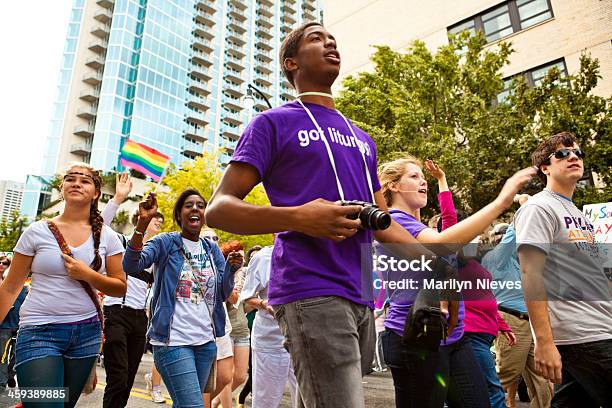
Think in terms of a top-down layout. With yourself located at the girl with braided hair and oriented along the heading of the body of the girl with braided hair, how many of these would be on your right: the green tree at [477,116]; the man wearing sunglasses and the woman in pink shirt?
0

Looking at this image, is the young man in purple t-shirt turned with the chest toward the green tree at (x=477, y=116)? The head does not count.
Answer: no

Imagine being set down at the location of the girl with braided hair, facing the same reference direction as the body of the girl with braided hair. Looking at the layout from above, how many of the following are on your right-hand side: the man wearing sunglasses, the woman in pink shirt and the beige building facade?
0

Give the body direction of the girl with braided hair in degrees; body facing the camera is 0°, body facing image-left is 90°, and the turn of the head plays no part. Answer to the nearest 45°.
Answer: approximately 0°

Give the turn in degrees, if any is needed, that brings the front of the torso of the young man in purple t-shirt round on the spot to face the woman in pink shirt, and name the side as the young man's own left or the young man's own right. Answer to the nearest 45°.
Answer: approximately 90° to the young man's own left

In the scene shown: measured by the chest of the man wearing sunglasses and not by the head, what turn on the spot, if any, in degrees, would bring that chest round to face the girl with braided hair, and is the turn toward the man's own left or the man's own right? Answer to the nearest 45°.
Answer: approximately 90° to the man's own right

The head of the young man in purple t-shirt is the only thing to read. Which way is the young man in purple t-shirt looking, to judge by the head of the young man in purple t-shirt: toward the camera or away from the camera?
toward the camera

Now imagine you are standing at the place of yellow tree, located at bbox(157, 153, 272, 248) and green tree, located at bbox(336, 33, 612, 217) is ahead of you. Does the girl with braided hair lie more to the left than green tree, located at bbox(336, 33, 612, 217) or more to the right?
right

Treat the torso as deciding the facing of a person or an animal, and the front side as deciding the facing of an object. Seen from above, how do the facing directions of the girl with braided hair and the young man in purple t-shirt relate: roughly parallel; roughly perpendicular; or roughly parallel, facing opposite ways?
roughly parallel

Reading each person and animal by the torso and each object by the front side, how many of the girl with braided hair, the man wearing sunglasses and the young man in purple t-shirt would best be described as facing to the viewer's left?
0

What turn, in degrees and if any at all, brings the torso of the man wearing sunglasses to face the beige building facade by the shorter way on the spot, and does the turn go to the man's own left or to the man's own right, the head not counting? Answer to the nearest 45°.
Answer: approximately 135° to the man's own left

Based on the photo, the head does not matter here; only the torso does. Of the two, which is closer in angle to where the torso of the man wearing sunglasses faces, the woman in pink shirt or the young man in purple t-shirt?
the young man in purple t-shirt

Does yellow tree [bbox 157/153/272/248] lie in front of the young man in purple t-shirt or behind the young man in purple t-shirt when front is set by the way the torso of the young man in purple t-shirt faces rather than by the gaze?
behind

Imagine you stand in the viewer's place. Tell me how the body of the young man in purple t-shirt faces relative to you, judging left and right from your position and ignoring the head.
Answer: facing the viewer and to the right of the viewer

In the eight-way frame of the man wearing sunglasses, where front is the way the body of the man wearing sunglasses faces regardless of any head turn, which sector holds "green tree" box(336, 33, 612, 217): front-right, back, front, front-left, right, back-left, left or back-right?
back-left

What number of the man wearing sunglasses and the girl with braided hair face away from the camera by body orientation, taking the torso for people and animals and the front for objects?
0

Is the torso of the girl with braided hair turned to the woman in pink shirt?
no

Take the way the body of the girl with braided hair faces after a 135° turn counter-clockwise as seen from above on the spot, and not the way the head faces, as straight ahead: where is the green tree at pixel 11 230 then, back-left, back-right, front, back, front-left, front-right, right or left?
front-left
